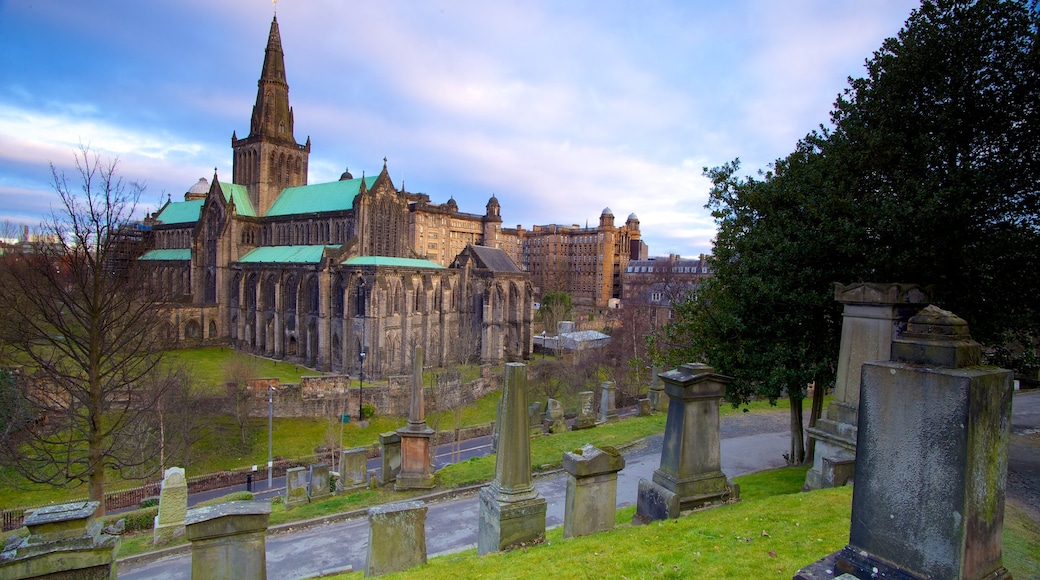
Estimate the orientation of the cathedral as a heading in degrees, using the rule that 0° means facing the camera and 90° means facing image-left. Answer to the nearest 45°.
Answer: approximately 135°

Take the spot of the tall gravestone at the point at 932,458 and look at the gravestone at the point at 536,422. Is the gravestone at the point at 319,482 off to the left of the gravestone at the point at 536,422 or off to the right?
left

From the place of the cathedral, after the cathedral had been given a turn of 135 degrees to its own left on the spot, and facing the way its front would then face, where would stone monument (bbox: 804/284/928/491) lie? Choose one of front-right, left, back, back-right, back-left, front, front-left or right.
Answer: front

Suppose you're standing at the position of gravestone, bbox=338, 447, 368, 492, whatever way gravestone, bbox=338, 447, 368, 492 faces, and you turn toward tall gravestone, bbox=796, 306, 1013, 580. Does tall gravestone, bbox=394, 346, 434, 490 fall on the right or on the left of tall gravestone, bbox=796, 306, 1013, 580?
left

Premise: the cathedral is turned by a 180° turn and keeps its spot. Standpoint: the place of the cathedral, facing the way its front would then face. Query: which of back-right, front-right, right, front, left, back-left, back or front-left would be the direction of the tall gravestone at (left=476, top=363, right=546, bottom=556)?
front-right

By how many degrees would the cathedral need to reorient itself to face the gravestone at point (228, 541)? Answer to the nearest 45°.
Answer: approximately 135° to its left

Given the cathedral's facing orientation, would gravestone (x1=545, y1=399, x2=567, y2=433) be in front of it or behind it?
behind

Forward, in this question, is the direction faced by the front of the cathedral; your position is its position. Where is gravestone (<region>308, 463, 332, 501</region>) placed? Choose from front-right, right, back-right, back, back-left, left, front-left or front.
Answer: back-left

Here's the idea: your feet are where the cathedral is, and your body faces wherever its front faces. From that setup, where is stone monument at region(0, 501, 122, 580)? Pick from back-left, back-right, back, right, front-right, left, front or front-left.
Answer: back-left

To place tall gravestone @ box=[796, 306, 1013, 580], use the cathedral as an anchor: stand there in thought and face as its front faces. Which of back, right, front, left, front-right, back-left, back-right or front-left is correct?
back-left

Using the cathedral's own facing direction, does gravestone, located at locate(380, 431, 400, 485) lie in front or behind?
behind

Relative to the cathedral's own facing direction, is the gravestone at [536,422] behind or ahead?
behind

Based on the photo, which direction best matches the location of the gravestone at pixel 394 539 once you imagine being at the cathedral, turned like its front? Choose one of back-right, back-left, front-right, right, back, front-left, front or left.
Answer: back-left
